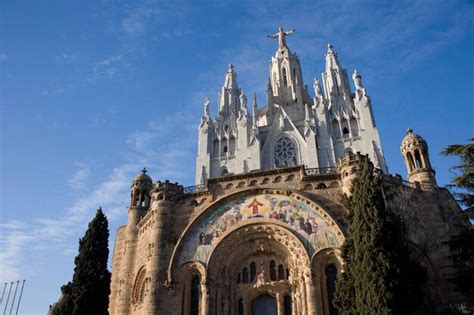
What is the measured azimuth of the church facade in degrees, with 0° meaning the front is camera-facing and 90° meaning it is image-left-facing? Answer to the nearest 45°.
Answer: approximately 0°

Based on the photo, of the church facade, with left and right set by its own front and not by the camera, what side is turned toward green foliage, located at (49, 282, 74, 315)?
right

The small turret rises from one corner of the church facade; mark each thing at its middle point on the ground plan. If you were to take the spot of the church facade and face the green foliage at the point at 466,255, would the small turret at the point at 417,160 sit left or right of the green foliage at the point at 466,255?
left

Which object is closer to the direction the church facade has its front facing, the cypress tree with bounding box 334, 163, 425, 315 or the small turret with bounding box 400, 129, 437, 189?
the cypress tree

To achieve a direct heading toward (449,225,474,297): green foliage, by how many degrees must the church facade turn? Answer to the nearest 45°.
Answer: approximately 45° to its left

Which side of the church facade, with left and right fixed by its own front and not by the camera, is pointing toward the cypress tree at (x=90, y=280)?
right

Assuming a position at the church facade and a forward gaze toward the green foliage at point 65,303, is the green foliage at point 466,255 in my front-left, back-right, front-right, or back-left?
back-left

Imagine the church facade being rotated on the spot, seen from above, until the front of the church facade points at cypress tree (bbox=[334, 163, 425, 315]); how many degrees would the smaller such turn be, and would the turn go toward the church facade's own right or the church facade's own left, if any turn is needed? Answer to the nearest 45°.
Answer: approximately 45° to the church facade's own left
